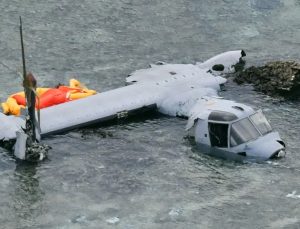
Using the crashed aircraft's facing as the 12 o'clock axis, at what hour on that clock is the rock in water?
The rock in water is roughly at 9 o'clock from the crashed aircraft.

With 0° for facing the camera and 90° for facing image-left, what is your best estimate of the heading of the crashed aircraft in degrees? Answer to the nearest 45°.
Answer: approximately 315°
